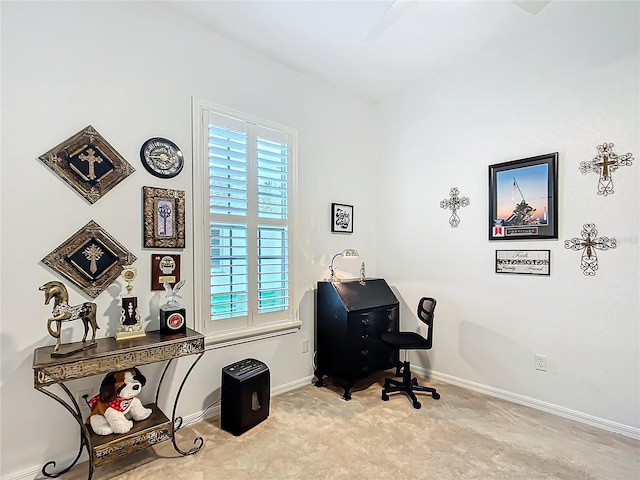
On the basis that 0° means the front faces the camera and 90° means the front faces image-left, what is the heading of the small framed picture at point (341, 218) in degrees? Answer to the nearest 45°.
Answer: approximately 315°

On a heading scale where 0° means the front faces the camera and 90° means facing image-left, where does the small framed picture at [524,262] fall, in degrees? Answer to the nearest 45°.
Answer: approximately 0°

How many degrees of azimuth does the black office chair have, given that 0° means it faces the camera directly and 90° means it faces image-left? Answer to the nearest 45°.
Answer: approximately 90°

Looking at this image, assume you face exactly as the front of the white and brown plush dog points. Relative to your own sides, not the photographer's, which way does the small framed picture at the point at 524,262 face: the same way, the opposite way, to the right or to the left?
to the right

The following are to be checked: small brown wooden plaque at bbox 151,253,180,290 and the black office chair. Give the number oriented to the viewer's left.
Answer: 1
